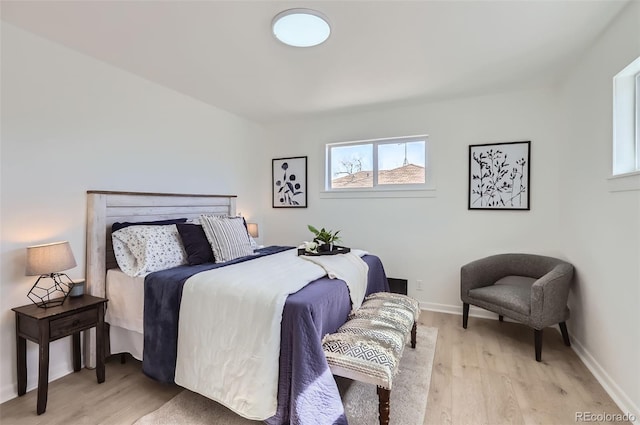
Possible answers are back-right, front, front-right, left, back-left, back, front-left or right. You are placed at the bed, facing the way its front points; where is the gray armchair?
front-left

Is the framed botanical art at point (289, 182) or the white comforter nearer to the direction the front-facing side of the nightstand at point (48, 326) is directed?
the white comforter

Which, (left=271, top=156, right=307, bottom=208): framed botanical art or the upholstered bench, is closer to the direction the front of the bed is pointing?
the upholstered bench

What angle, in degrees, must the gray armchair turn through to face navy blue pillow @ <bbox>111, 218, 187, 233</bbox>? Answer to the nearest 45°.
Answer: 0° — it already faces it

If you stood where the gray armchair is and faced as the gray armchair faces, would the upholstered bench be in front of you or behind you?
in front

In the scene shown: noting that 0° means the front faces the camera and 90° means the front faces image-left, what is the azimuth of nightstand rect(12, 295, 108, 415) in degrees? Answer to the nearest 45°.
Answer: approximately 315°

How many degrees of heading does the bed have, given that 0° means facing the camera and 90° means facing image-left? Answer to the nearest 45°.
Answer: approximately 315°
